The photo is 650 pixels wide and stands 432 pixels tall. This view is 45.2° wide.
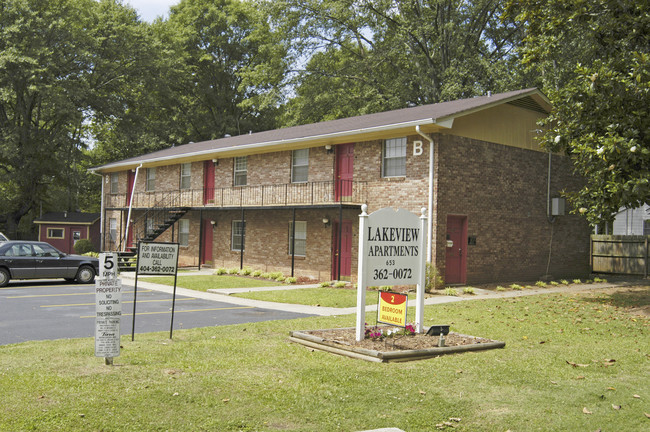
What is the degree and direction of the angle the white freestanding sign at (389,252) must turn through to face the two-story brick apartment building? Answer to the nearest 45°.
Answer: approximately 135° to its left

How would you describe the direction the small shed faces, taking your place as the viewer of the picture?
facing the viewer

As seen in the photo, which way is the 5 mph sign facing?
toward the camera

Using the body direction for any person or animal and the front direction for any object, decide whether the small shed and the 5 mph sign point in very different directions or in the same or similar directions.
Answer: same or similar directions

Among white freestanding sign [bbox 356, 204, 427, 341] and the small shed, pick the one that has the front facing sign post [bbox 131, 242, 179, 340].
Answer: the small shed

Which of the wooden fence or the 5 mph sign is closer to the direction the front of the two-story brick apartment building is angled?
the 5 mph sign

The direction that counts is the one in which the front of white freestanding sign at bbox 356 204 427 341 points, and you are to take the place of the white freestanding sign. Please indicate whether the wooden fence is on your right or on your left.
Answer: on your left

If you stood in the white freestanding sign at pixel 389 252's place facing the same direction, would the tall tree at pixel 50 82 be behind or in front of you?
behind

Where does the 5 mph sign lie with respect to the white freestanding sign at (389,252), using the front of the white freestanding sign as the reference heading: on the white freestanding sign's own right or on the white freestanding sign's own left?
on the white freestanding sign's own right

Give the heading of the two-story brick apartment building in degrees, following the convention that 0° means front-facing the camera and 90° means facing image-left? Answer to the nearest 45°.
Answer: approximately 45°

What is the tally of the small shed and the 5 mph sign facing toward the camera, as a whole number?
2

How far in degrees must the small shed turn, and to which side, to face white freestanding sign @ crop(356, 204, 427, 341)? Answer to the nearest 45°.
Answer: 0° — it already faces it

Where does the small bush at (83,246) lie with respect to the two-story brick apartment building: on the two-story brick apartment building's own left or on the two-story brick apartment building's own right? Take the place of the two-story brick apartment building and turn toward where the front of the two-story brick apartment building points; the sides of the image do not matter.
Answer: on the two-story brick apartment building's own right
